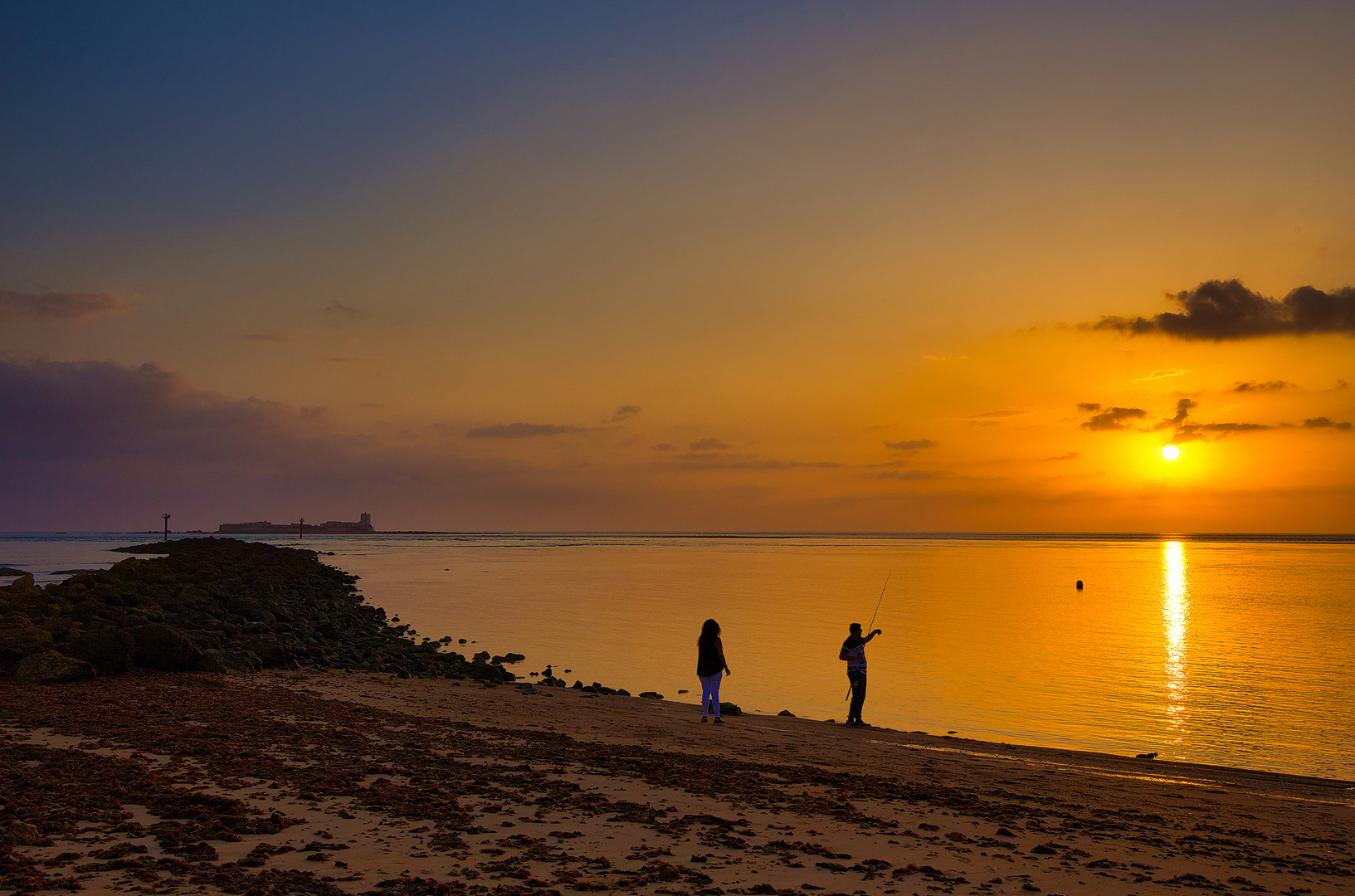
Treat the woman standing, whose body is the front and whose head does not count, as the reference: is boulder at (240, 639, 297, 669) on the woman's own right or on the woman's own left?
on the woman's own left

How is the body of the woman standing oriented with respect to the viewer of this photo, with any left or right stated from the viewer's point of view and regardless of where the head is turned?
facing away from the viewer and to the right of the viewer

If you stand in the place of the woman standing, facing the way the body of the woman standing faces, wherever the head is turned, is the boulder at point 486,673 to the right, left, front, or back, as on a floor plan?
left

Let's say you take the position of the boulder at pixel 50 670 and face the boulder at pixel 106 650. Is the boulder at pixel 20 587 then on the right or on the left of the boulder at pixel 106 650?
left

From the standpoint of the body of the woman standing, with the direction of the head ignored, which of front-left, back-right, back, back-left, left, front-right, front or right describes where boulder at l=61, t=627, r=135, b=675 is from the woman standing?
back-left

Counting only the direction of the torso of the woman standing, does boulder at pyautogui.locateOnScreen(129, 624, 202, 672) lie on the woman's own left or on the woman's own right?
on the woman's own left
